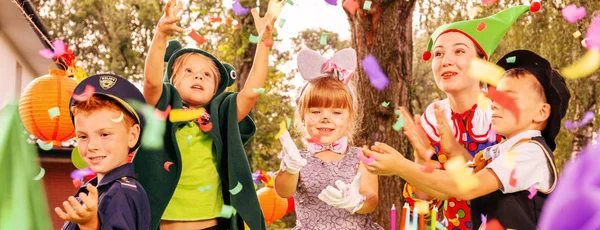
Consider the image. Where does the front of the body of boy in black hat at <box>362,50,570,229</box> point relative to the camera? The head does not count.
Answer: to the viewer's left

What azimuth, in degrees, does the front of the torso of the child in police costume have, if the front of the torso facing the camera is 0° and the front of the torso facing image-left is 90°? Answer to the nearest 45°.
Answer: approximately 45°

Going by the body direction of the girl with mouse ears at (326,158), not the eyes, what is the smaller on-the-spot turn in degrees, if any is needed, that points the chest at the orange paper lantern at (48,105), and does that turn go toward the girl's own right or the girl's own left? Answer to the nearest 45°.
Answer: approximately 135° to the girl's own right

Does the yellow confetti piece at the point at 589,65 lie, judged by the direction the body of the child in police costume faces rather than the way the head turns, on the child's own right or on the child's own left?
on the child's own left

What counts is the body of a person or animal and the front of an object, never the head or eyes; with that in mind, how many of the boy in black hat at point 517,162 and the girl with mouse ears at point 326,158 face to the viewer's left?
1

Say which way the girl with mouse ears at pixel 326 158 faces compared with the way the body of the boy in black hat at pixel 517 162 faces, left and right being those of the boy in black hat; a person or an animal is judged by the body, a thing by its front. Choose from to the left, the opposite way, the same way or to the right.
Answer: to the left

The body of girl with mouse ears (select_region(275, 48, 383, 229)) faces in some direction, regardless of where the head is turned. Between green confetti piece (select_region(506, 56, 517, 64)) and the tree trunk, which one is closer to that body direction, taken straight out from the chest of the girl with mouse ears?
the green confetti piece

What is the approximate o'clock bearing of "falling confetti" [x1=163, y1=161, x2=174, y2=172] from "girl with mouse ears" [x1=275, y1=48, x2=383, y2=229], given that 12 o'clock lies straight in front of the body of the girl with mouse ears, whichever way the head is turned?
The falling confetti is roughly at 3 o'clock from the girl with mouse ears.
